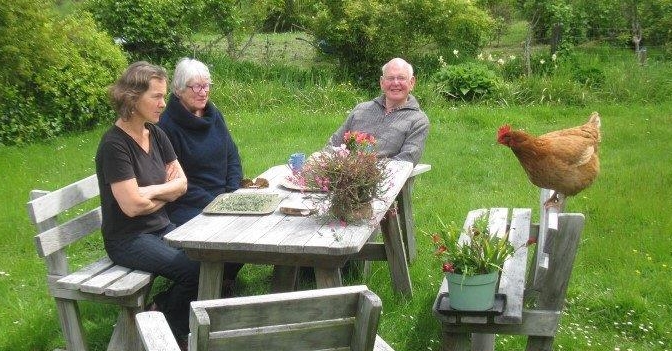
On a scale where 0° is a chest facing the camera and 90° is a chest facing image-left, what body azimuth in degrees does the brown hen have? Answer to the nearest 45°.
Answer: approximately 90°

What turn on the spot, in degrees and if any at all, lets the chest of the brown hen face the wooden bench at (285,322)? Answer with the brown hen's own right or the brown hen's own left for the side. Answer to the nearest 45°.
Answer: approximately 90° to the brown hen's own left

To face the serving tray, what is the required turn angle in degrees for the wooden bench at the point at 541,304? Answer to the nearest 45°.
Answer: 0° — it already faces it

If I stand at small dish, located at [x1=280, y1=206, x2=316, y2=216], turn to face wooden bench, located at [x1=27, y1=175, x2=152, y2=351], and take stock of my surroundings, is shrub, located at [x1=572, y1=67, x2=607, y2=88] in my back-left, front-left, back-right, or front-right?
back-right

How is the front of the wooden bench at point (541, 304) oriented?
to the viewer's left

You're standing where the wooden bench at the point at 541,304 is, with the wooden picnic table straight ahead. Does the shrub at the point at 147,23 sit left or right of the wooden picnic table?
right
